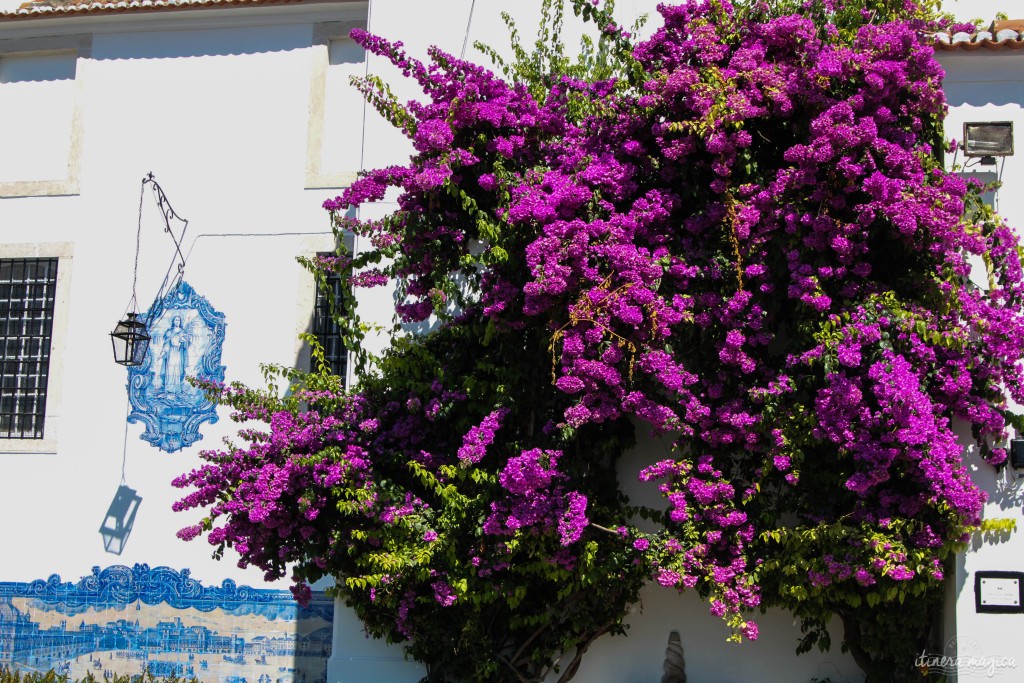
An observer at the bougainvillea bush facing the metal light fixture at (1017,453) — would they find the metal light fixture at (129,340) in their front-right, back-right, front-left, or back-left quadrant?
back-left

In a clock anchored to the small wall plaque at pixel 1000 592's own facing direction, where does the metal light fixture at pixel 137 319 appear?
The metal light fixture is roughly at 3 o'clock from the small wall plaque.

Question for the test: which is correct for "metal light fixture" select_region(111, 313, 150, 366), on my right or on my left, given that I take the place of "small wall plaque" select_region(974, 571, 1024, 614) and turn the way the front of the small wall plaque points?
on my right

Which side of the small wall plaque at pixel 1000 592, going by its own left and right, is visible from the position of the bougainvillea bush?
right
